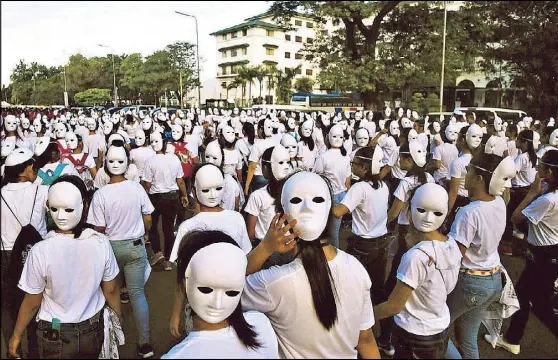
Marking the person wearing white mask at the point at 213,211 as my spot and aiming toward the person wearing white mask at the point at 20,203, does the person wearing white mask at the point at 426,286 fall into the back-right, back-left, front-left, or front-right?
back-left

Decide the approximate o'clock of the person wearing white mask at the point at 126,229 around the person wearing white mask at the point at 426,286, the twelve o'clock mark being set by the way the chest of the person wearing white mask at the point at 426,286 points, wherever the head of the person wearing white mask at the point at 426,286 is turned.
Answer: the person wearing white mask at the point at 126,229 is roughly at 11 o'clock from the person wearing white mask at the point at 426,286.

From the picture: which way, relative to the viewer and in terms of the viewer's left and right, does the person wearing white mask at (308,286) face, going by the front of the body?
facing away from the viewer

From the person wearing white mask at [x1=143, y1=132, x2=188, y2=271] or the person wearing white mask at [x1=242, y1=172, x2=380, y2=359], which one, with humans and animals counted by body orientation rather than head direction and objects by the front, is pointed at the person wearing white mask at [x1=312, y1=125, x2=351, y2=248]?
the person wearing white mask at [x1=242, y1=172, x2=380, y2=359]

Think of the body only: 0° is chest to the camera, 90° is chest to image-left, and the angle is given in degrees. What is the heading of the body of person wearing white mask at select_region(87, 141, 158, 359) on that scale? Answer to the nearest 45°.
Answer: approximately 180°

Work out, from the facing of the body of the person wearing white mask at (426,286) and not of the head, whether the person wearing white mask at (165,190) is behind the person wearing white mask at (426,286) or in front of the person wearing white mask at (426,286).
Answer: in front

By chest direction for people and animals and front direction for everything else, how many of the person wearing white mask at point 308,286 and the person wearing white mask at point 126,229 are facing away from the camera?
2

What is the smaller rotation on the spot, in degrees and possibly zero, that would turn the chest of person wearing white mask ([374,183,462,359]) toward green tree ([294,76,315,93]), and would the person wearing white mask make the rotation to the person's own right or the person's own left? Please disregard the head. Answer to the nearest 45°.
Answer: approximately 45° to the person's own right

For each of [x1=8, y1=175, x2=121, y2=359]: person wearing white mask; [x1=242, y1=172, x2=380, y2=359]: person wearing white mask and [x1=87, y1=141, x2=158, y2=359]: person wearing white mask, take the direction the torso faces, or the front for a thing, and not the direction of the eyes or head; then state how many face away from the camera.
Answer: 3

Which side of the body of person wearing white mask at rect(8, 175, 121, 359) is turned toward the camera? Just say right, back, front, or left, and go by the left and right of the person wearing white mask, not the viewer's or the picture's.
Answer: back
